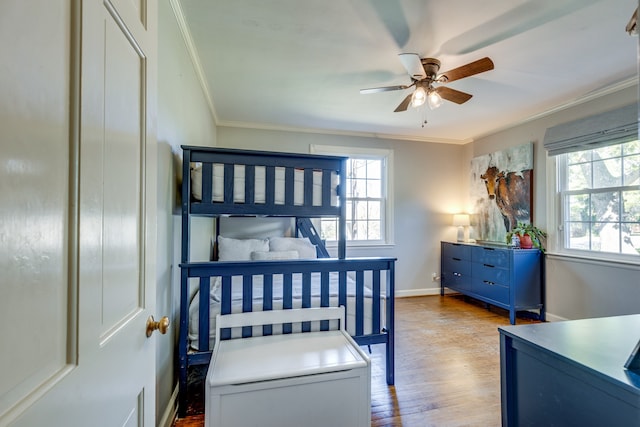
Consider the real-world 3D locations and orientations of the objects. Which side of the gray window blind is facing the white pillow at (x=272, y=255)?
front

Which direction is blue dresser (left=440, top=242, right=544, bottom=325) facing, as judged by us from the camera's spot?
facing the viewer and to the left of the viewer

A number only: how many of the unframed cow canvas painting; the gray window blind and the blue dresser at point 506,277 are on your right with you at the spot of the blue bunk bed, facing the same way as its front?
0

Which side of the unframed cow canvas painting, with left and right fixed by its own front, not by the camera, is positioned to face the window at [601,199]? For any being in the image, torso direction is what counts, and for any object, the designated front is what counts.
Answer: left

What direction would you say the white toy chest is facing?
toward the camera

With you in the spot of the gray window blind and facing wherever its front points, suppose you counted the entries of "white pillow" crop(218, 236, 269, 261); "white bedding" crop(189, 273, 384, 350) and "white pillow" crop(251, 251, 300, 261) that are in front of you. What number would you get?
3

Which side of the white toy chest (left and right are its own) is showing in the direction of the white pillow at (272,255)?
back

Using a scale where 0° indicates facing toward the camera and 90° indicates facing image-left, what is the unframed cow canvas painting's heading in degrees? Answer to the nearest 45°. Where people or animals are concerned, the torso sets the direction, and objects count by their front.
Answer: approximately 45°

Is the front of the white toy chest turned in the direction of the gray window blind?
no

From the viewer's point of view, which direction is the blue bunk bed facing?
toward the camera
